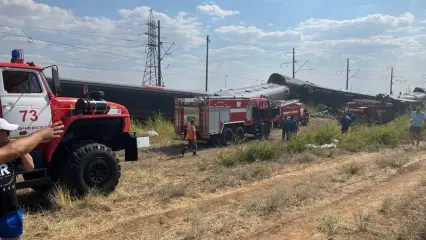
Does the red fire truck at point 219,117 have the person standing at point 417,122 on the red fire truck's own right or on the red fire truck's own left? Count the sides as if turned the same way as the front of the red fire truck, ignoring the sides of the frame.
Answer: on the red fire truck's own right

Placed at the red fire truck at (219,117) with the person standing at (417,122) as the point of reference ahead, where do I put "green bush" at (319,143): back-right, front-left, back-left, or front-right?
front-right

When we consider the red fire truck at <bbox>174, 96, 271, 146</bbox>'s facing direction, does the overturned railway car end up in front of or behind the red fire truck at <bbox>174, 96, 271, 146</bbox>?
in front

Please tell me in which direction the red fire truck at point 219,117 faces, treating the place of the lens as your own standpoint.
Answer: facing away from the viewer and to the right of the viewer

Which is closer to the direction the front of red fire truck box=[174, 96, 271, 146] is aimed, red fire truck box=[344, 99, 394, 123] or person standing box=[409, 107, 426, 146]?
the red fire truck

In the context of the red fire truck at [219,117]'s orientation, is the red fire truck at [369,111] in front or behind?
in front

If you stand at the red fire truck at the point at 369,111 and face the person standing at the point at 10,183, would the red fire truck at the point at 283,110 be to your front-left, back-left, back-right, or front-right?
front-right
